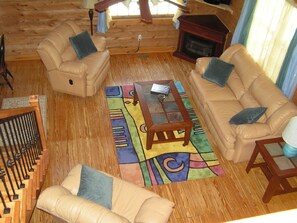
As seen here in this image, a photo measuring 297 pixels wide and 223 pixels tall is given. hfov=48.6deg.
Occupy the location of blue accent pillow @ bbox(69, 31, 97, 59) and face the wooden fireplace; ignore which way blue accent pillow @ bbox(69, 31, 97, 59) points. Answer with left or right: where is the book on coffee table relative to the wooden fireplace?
right

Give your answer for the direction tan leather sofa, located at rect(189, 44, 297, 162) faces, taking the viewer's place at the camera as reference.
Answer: facing the viewer and to the left of the viewer

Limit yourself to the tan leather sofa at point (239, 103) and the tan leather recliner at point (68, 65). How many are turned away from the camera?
0

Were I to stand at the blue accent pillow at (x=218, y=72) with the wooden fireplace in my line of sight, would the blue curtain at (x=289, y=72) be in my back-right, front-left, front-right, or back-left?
back-right

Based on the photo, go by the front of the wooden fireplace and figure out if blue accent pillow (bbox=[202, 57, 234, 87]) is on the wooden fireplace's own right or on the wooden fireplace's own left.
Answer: on the wooden fireplace's own left

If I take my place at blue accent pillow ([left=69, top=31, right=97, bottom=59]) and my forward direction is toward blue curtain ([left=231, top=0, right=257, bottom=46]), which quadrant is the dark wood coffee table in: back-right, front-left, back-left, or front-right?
front-right

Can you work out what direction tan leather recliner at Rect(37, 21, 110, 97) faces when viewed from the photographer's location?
facing the viewer and to the right of the viewer

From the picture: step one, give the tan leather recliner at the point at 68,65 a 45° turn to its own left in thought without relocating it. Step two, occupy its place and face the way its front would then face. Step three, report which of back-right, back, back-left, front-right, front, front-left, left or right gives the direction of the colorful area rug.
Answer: front-right

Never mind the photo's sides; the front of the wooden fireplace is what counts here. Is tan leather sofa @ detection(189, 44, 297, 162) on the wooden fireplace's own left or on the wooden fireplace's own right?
on the wooden fireplace's own left

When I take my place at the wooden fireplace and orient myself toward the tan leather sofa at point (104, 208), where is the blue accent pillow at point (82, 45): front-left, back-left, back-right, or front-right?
front-right

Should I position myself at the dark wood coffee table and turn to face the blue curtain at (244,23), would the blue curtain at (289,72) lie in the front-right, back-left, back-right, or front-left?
front-right

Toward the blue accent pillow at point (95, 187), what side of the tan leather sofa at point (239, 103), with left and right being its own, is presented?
front

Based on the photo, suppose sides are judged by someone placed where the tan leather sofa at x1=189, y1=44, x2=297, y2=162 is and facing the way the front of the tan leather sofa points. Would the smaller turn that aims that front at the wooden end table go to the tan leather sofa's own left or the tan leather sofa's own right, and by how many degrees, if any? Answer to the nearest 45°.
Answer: approximately 90° to the tan leather sofa's own left

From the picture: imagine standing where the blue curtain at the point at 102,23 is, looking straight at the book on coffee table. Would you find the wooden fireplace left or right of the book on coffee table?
left

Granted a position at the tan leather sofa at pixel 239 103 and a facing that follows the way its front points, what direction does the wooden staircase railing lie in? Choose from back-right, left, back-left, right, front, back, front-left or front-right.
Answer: front

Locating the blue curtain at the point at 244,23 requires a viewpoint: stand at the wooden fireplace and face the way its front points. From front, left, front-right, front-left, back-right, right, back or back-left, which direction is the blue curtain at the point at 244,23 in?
left
